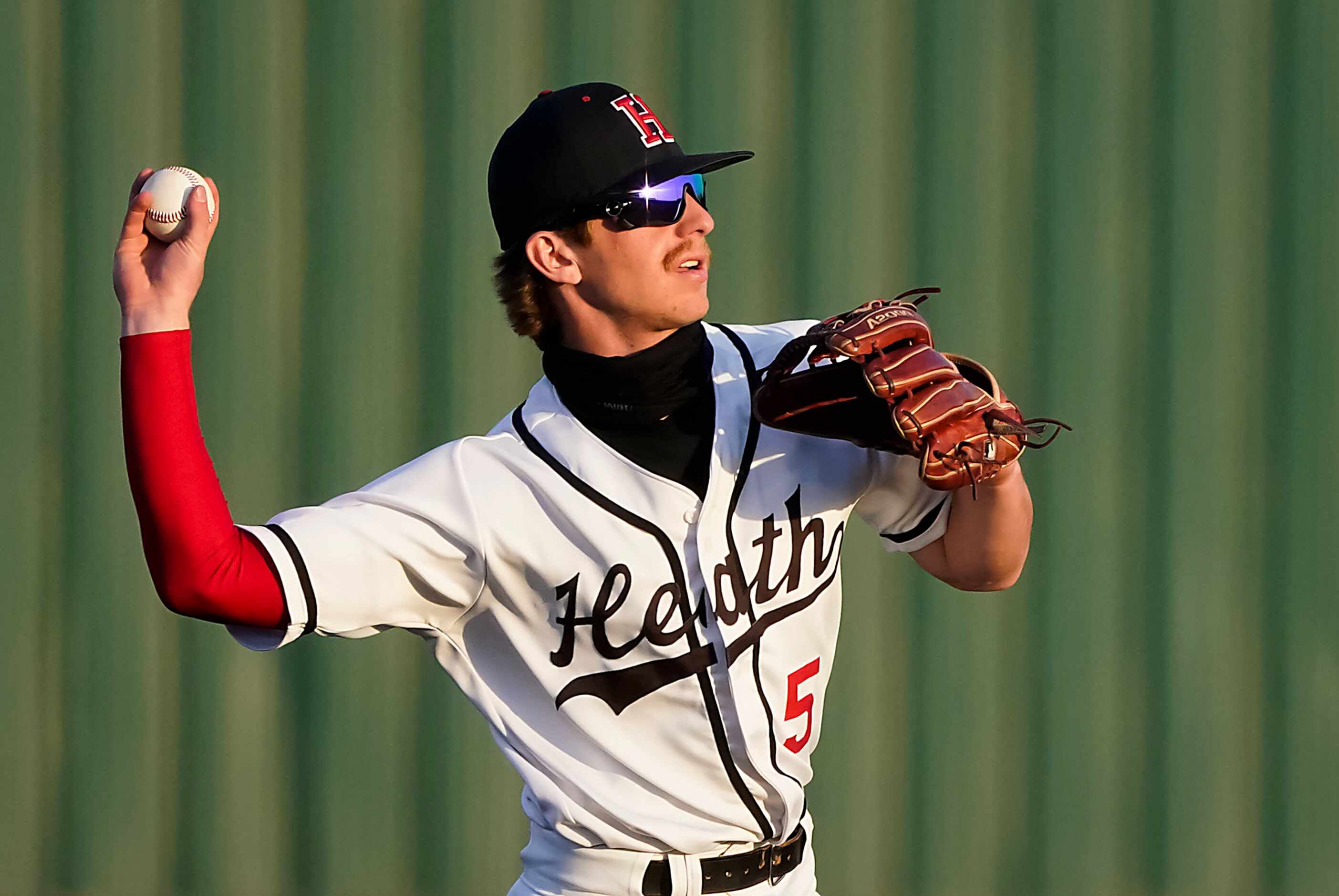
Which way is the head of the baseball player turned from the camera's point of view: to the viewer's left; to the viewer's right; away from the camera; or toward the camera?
to the viewer's right

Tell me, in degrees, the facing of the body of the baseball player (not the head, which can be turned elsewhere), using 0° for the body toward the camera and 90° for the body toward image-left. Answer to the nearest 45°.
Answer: approximately 315°
